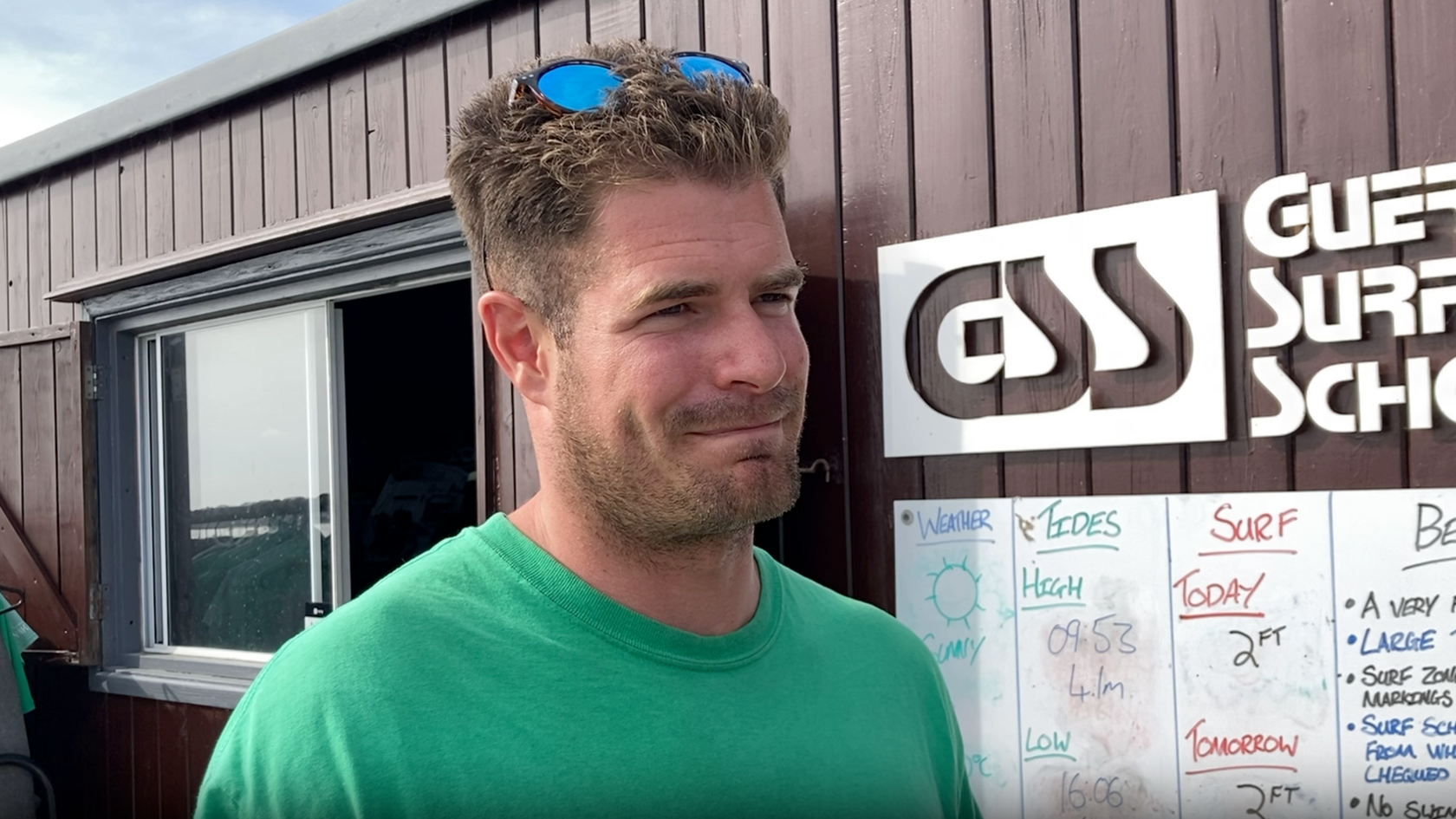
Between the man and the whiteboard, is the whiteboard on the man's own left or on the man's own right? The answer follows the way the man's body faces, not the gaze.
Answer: on the man's own left

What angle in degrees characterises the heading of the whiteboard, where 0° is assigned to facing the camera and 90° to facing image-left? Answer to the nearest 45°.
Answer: approximately 0°

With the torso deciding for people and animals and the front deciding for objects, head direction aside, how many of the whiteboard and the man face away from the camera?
0

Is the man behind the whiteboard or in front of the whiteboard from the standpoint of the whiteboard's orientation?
in front

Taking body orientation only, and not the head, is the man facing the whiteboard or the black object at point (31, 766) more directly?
the whiteboard

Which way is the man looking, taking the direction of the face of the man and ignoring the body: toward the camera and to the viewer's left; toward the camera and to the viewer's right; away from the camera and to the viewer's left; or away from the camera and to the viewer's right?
toward the camera and to the viewer's right

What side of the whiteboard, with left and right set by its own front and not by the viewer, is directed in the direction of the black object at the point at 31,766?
right

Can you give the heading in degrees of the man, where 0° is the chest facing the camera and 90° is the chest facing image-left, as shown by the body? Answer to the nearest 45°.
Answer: approximately 315°

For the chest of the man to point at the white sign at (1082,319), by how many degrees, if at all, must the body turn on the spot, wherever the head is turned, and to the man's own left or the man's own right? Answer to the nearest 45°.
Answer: approximately 90° to the man's own left
